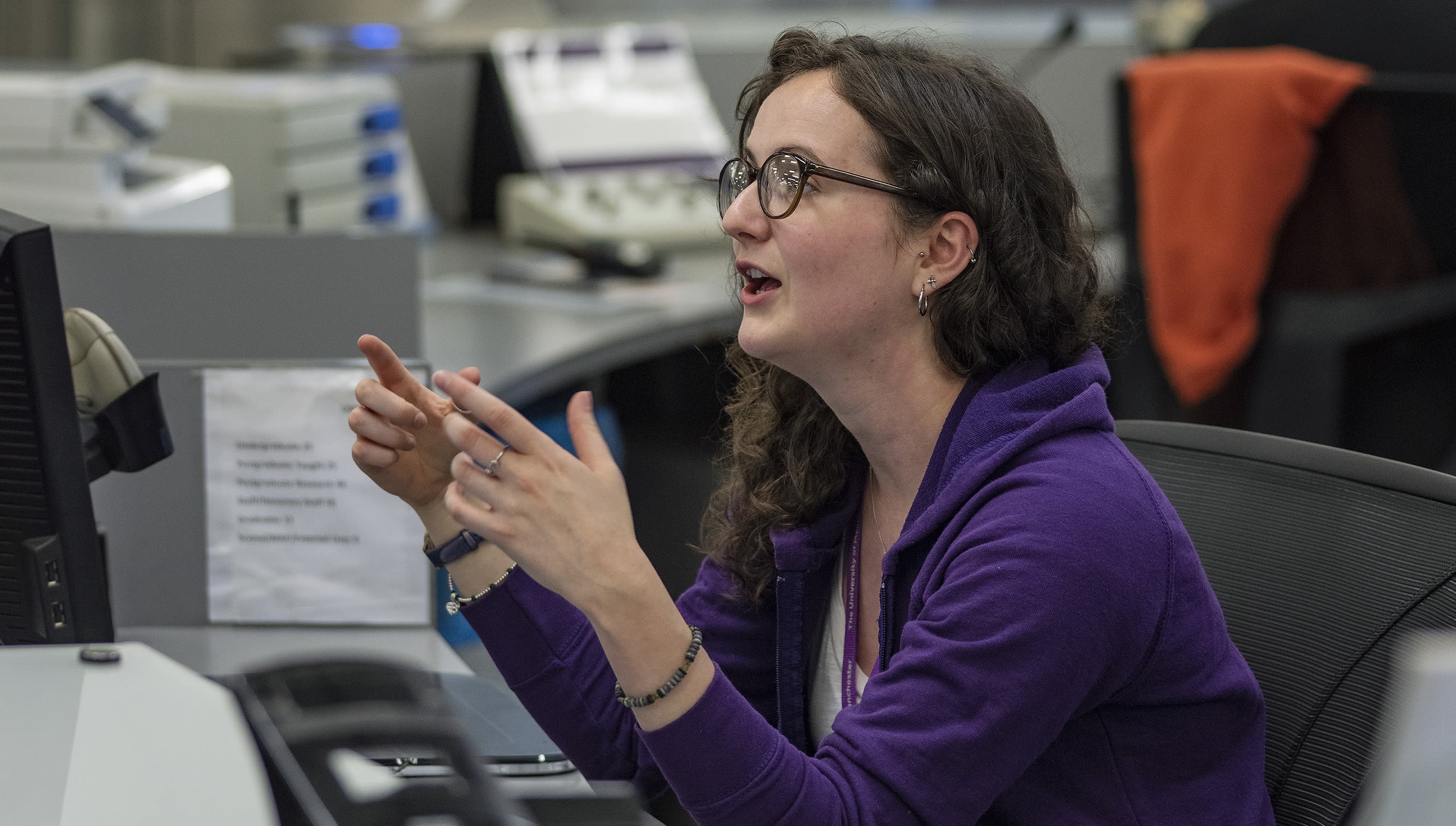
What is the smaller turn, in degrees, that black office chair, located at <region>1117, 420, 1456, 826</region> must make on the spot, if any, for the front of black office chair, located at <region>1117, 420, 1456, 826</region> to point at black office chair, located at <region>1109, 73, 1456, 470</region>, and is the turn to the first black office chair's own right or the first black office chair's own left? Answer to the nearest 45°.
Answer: approximately 135° to the first black office chair's own right

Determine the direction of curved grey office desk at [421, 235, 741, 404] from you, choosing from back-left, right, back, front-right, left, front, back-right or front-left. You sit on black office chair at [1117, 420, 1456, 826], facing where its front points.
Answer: right

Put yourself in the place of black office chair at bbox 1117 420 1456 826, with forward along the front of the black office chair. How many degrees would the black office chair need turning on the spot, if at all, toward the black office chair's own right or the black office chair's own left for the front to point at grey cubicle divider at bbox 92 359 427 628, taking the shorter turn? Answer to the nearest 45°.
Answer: approximately 45° to the black office chair's own right

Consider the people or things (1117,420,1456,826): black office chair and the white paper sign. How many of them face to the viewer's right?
0

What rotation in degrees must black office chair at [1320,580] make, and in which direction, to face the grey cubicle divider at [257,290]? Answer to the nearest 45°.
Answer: approximately 45° to its right

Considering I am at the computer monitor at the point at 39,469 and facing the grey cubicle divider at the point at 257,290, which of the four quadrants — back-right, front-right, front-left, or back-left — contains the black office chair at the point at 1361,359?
front-right

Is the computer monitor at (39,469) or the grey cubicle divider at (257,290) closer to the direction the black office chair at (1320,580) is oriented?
the computer monitor

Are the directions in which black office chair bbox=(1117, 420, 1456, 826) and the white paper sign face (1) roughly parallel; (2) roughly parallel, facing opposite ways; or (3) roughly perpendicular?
roughly perpendicular

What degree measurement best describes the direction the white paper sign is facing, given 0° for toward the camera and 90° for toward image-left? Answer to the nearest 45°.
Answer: approximately 0°

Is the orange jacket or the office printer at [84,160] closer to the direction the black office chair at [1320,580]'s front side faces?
the office printer

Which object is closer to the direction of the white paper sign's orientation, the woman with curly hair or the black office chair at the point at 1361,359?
the woman with curly hair

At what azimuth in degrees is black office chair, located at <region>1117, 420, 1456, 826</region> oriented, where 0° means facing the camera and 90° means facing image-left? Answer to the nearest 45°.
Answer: approximately 45°

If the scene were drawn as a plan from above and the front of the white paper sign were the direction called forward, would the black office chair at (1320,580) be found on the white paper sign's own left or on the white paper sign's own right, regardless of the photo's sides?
on the white paper sign's own left

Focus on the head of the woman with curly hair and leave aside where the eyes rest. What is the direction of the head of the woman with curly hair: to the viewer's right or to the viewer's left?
to the viewer's left

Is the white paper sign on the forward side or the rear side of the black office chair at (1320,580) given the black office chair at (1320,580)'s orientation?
on the forward side

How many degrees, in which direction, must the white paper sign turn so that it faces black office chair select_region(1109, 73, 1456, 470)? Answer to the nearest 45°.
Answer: approximately 135° to its left
